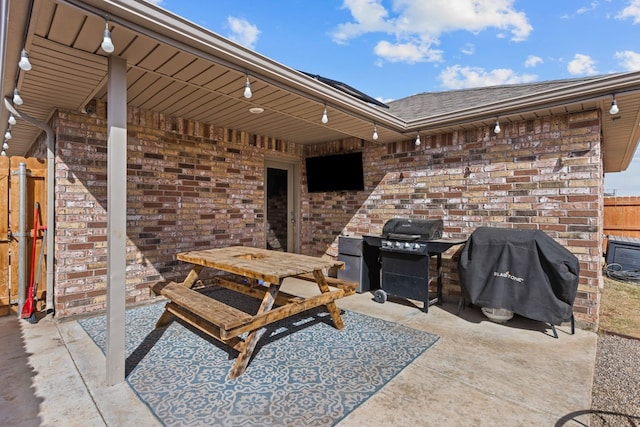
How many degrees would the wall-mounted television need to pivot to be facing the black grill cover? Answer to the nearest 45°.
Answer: approximately 90° to its left

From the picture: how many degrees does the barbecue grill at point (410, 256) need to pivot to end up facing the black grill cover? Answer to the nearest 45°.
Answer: approximately 90° to its left

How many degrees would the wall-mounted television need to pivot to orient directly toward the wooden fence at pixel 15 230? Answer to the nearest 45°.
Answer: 0° — it already faces it

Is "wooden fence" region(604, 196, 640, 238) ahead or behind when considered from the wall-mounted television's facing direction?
behind

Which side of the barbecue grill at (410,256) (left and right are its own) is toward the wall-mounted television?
right
